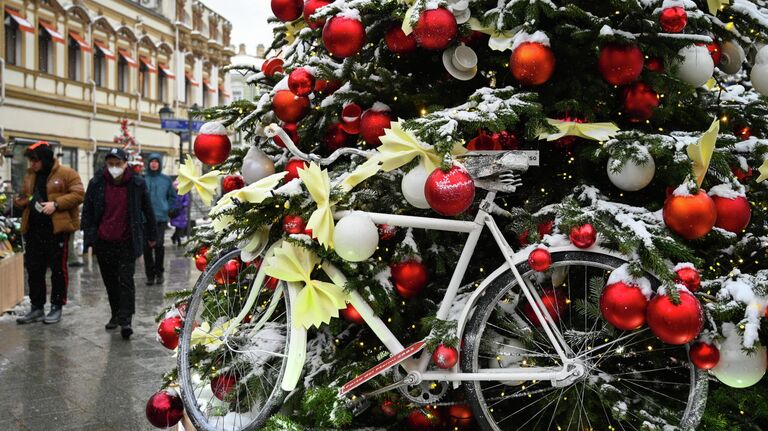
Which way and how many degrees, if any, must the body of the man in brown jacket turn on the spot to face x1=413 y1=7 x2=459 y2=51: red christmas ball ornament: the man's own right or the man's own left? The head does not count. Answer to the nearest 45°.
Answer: approximately 45° to the man's own left

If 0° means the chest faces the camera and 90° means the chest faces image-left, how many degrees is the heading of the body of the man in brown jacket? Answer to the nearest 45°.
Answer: approximately 45°

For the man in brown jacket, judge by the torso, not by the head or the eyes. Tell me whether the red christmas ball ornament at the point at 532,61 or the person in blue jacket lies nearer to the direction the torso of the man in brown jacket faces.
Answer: the red christmas ball ornament

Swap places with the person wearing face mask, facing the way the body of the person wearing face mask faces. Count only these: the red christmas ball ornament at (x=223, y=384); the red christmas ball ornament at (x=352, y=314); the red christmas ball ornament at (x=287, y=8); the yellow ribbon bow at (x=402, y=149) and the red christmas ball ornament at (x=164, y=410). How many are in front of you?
5

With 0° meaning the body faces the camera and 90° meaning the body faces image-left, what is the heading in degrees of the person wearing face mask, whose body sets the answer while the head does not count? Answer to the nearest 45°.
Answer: approximately 0°

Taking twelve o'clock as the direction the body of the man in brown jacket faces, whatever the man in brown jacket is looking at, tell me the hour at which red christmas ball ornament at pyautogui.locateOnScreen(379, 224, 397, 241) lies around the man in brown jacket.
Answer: The red christmas ball ornament is roughly at 10 o'clock from the man in brown jacket.

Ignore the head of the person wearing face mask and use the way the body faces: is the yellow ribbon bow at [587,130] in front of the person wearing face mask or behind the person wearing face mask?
in front

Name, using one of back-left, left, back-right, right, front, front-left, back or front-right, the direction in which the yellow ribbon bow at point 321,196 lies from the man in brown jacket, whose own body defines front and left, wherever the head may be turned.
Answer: front-left

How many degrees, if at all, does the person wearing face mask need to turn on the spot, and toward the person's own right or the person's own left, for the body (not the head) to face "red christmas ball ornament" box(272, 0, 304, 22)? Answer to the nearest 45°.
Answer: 0° — they already face it

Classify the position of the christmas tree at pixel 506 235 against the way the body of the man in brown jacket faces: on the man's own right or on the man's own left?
on the man's own left
